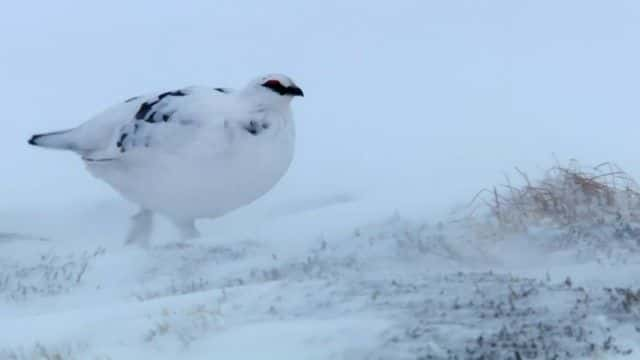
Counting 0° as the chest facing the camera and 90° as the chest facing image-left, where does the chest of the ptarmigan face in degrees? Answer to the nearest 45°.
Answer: approximately 270°

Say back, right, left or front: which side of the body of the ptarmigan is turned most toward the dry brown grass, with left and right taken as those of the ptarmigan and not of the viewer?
front
